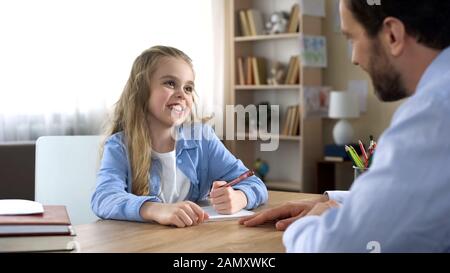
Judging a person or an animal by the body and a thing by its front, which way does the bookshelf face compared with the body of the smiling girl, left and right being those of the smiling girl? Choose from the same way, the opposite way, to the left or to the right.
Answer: to the right

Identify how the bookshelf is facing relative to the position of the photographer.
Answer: facing the viewer and to the left of the viewer

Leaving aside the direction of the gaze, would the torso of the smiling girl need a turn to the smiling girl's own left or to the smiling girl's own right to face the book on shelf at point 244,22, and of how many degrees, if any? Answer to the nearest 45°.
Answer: approximately 135° to the smiling girl's own left

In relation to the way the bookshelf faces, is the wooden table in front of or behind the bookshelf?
in front

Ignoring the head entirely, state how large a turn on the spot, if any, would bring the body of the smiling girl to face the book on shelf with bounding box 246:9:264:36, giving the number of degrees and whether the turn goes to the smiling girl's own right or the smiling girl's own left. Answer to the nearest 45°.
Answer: approximately 135° to the smiling girl's own left
